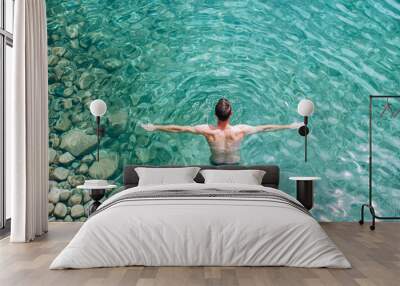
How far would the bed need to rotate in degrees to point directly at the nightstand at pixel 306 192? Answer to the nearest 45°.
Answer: approximately 135° to its left

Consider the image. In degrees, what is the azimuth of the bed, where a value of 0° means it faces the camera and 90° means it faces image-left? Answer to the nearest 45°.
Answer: approximately 0°

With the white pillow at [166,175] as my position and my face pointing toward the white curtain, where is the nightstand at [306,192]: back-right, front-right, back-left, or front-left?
back-left

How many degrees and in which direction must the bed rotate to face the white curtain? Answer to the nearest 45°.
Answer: approximately 135° to its right
